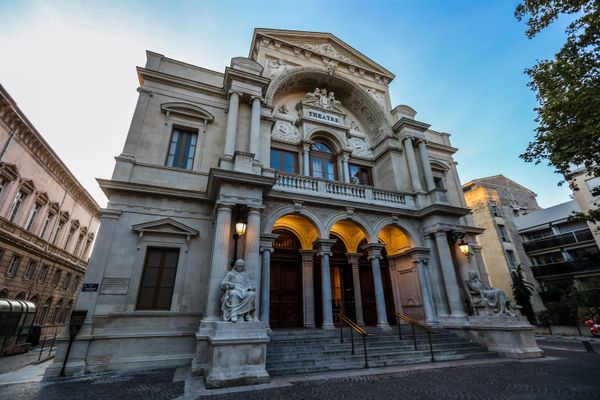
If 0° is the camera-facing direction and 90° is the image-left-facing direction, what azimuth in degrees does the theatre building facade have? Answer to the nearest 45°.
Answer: approximately 315°

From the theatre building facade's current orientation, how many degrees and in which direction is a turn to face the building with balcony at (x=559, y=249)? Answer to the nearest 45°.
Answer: approximately 90° to its left

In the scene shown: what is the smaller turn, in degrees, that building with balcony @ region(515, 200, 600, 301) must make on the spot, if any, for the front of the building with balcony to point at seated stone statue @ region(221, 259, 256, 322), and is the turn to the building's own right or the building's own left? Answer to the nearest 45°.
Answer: approximately 45° to the building's own left

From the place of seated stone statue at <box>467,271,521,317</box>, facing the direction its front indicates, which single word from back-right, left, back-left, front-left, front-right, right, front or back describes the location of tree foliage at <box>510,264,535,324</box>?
back-left

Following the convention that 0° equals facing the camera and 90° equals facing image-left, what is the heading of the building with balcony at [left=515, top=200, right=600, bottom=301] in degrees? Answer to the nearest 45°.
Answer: approximately 45°

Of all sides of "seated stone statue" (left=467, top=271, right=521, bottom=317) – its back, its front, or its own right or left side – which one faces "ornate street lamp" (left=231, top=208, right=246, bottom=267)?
right

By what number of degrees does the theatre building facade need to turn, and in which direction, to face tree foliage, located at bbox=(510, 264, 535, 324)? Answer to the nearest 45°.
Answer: approximately 90° to its left

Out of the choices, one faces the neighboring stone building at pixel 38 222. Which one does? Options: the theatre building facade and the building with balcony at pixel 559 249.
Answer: the building with balcony

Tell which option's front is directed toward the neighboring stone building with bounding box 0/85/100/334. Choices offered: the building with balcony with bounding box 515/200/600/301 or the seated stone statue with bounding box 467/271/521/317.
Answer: the building with balcony

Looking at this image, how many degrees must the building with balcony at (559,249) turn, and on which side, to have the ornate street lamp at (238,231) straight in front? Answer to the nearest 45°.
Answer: approximately 45° to its left

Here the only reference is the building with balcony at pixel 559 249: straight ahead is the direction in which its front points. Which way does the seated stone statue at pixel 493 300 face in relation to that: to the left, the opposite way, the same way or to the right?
to the left

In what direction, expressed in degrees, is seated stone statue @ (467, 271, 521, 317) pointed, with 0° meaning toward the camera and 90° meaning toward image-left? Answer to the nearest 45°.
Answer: approximately 315°
